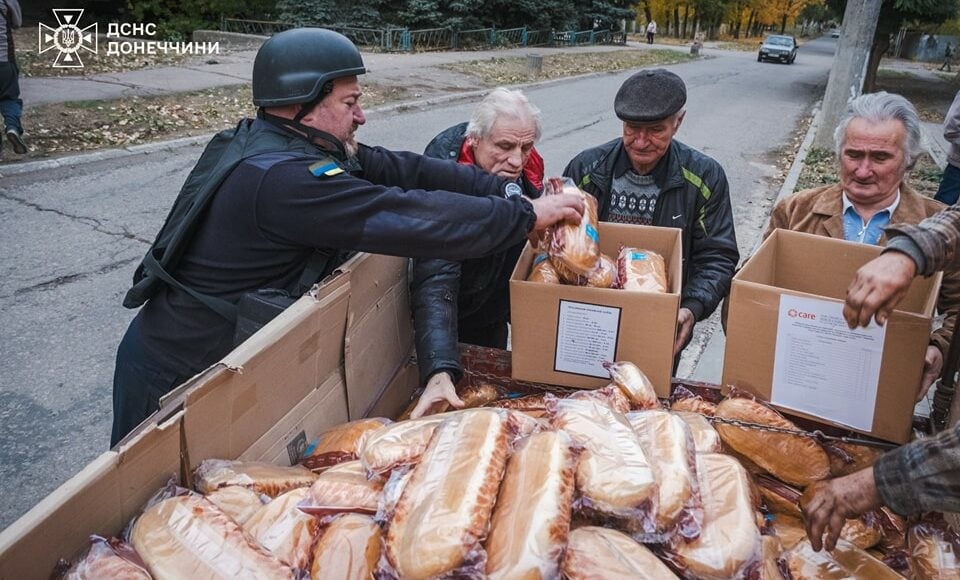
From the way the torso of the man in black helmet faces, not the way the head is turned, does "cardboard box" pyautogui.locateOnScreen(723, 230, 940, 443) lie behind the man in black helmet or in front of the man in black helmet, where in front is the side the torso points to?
in front

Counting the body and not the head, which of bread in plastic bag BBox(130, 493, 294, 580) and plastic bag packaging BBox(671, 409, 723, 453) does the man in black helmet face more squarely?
the plastic bag packaging

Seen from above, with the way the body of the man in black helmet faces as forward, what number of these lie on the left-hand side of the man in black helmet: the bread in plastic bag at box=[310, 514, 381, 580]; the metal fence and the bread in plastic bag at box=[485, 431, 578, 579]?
1

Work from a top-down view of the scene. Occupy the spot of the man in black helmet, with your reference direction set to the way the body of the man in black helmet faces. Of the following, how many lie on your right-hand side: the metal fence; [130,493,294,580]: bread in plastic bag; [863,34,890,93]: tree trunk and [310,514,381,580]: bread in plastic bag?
2

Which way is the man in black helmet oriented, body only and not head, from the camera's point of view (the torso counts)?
to the viewer's right

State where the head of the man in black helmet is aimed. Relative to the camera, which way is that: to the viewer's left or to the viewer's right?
to the viewer's right

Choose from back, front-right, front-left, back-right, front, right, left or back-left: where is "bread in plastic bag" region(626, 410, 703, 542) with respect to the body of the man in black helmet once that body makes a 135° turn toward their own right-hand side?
left

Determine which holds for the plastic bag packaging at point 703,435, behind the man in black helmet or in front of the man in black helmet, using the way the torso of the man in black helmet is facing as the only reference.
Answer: in front
